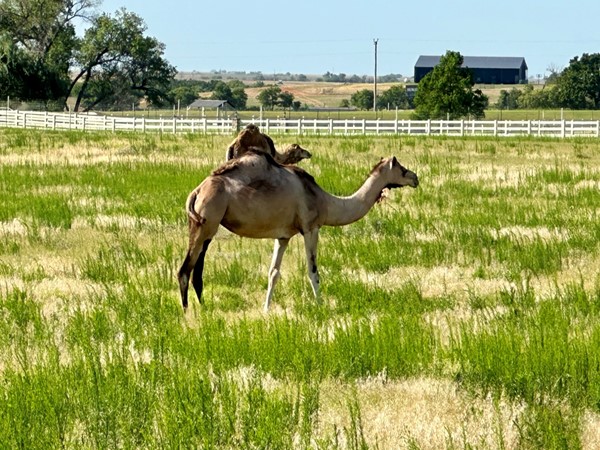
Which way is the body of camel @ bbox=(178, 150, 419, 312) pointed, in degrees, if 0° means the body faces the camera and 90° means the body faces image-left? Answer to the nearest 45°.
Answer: approximately 270°

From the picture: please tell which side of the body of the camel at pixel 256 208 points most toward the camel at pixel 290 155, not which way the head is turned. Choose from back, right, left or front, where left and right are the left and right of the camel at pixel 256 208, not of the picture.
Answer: left

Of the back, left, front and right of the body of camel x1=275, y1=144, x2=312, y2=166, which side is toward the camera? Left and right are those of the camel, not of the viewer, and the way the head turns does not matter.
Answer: right

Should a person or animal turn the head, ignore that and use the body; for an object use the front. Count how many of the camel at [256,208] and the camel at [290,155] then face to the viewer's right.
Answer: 2

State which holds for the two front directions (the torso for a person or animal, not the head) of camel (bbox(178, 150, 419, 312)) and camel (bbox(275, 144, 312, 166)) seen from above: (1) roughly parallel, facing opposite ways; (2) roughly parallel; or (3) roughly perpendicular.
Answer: roughly parallel

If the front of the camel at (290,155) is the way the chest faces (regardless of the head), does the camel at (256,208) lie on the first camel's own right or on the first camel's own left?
on the first camel's own right
